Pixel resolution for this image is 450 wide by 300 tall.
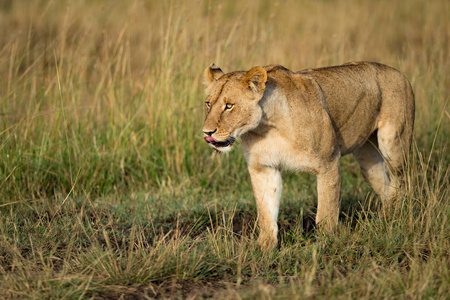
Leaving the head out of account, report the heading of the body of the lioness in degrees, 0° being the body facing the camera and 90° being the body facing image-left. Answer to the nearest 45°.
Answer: approximately 45°
